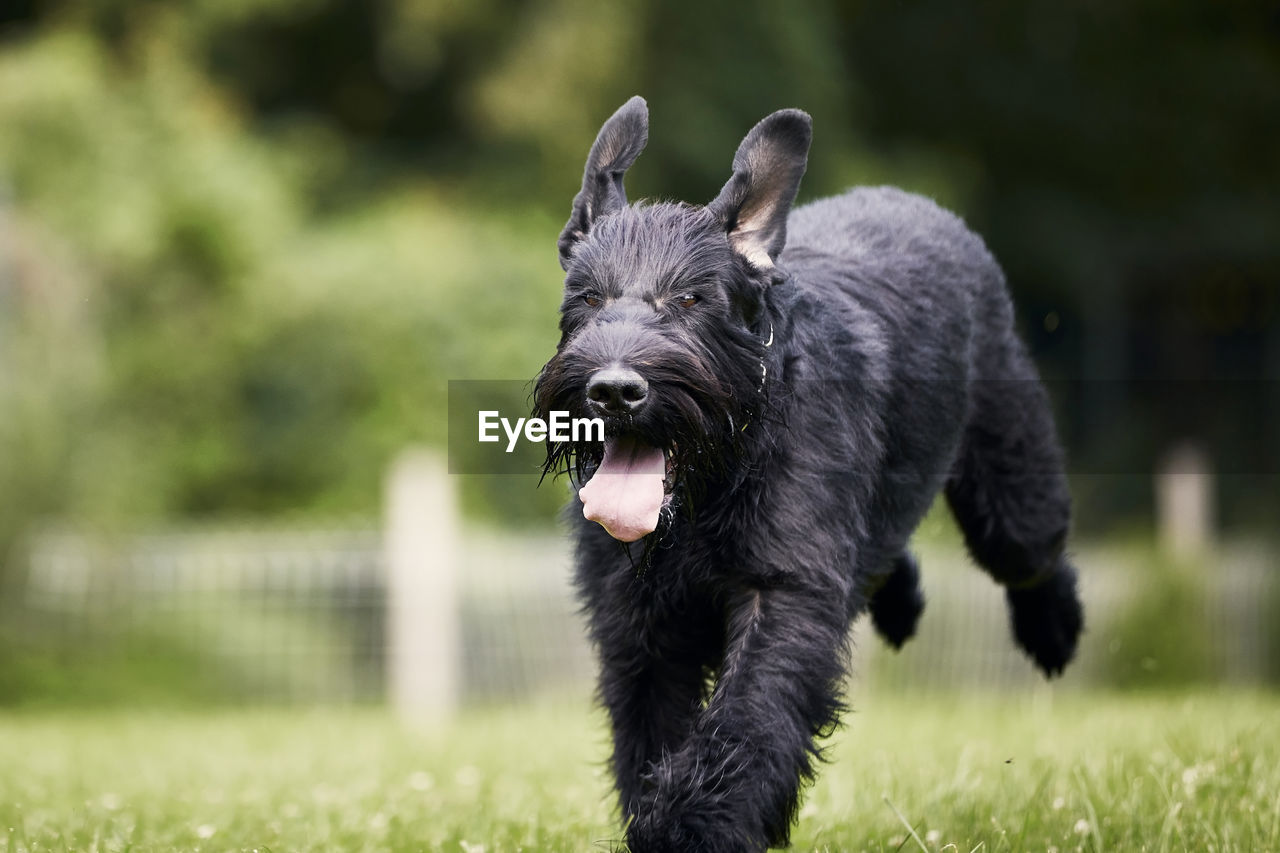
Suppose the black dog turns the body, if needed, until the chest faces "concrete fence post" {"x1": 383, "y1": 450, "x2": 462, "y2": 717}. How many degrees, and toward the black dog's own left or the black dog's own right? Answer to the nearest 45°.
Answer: approximately 135° to the black dog's own right

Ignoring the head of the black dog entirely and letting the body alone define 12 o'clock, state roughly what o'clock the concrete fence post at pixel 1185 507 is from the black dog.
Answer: The concrete fence post is roughly at 5 o'clock from the black dog.

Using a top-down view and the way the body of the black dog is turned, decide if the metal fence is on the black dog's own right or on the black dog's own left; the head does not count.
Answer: on the black dog's own right

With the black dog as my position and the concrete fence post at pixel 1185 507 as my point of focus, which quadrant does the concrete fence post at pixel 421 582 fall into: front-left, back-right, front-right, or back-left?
front-left
